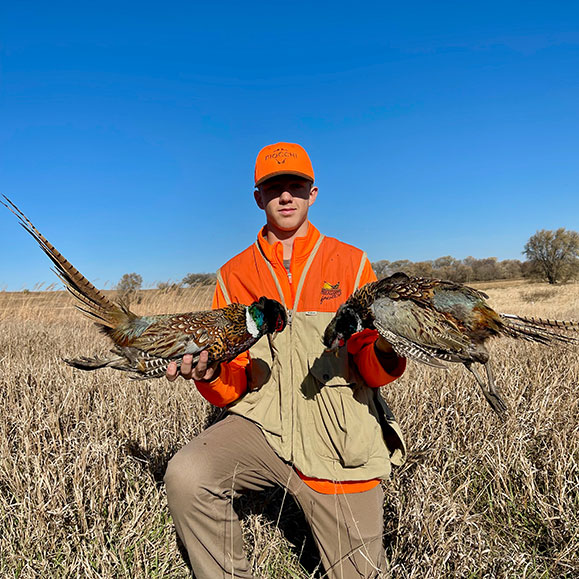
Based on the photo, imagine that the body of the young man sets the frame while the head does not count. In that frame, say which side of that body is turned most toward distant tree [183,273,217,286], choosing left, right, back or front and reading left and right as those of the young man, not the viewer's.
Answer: back

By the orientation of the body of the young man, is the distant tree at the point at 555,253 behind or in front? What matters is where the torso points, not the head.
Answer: behind

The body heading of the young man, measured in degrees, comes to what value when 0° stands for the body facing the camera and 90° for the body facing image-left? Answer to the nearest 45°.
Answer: approximately 0°
